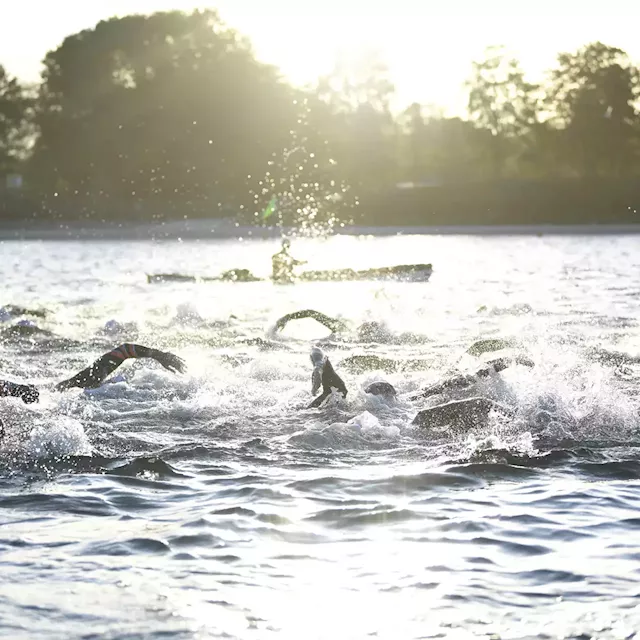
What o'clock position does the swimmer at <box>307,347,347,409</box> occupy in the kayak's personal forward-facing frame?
The swimmer is roughly at 3 o'clock from the kayak.

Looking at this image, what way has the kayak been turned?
to the viewer's right

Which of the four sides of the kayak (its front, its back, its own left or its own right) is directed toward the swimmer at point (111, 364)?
right

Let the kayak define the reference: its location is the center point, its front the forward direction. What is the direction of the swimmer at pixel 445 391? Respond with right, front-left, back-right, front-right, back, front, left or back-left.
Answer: right
